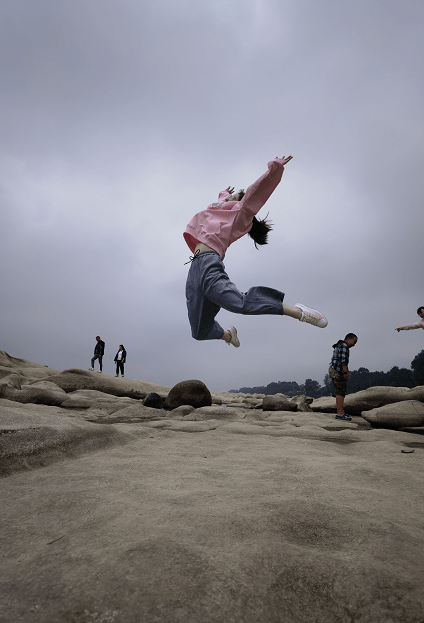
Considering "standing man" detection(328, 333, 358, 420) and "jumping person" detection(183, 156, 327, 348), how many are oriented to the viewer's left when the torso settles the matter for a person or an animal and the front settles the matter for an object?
1

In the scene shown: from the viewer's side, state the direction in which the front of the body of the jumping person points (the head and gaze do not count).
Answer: to the viewer's left

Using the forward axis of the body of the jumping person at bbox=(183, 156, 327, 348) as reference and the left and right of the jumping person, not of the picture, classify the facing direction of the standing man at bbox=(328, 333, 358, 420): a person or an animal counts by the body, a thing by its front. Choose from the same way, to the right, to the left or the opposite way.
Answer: the opposite way

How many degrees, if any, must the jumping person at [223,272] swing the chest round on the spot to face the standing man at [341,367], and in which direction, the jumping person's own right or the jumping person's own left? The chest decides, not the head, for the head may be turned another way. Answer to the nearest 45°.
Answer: approximately 135° to the jumping person's own right

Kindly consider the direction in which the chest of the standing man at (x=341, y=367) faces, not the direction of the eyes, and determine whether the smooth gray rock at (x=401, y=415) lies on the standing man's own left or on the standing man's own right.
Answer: on the standing man's own right

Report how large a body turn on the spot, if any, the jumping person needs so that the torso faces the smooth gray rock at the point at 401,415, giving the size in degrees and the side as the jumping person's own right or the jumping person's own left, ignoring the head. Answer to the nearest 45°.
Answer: approximately 135° to the jumping person's own right
